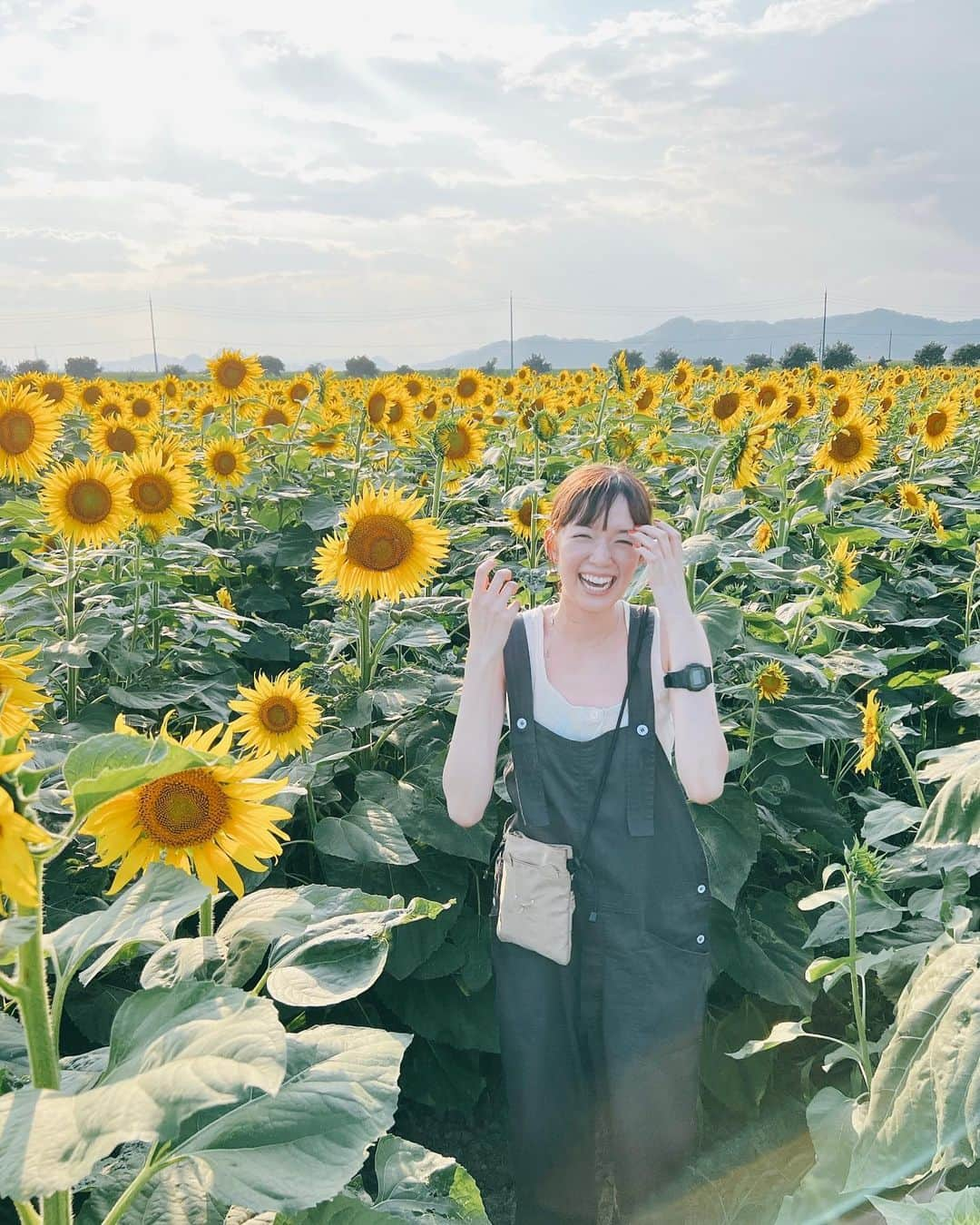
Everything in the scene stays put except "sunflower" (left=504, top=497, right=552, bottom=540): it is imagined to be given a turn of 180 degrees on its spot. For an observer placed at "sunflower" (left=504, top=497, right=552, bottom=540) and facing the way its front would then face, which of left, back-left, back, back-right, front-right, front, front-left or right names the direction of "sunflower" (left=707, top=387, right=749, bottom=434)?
front-right

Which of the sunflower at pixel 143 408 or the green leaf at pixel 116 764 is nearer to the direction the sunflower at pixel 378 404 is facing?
the green leaf

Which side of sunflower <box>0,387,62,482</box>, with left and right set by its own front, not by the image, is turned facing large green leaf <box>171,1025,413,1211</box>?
front

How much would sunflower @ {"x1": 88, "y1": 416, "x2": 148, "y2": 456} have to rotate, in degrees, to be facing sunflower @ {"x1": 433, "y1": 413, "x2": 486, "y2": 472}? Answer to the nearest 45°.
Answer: approximately 45° to its left

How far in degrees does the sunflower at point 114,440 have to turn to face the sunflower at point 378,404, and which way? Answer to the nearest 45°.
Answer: approximately 90° to its left

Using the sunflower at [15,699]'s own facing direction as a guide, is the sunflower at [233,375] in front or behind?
behind

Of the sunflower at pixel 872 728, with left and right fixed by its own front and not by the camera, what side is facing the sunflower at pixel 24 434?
front

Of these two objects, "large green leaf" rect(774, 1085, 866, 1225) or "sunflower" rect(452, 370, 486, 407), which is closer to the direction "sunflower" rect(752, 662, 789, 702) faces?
the large green leaf

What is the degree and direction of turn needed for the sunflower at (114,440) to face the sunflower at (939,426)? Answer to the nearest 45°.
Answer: approximately 90° to its left

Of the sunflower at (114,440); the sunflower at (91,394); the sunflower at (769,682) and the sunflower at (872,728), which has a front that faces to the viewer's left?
the sunflower at (872,728)

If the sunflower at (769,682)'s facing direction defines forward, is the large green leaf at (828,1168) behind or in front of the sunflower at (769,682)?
in front

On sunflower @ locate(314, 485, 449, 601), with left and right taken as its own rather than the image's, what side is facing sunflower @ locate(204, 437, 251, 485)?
back

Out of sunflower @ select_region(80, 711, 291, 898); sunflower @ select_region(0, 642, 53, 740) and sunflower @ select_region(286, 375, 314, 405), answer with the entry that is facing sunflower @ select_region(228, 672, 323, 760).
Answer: sunflower @ select_region(286, 375, 314, 405)

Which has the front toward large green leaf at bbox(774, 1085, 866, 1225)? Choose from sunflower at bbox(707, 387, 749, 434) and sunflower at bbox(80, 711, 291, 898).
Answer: sunflower at bbox(707, 387, 749, 434)
